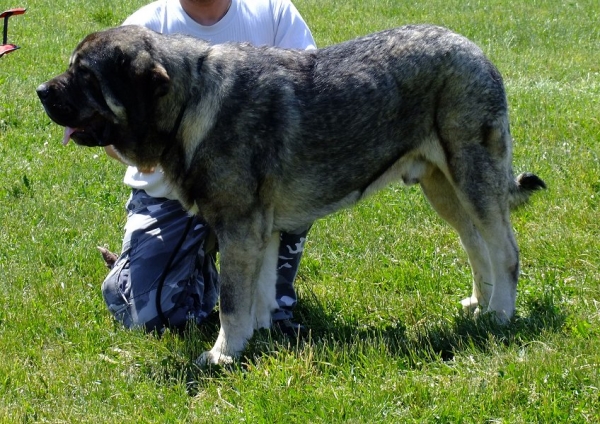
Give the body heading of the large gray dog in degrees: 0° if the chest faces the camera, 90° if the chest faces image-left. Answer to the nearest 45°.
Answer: approximately 90°
